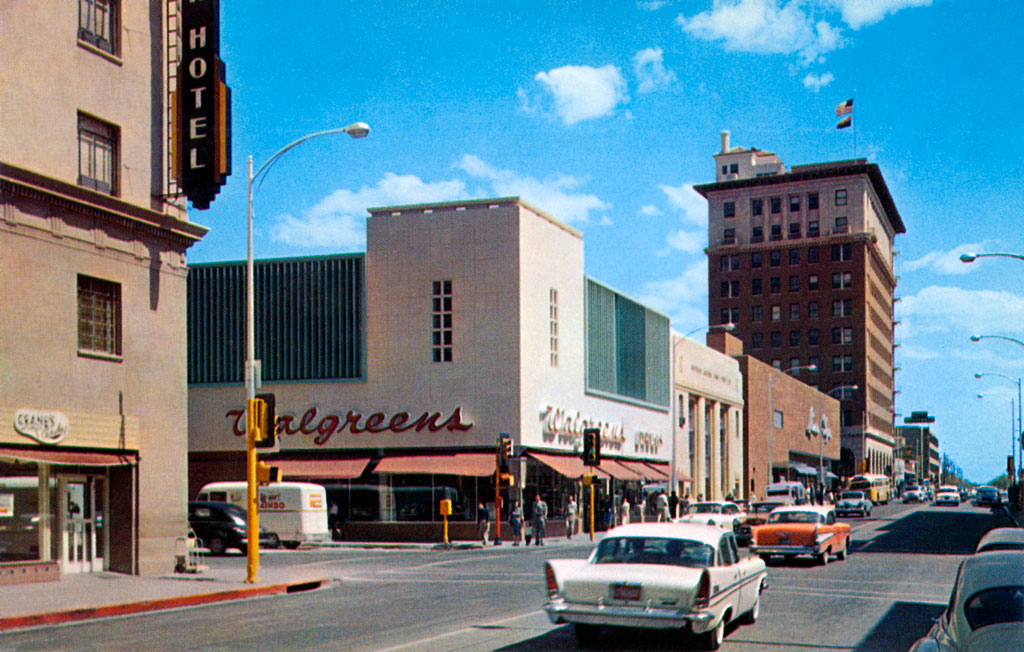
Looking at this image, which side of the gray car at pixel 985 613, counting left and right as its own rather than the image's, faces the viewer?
back

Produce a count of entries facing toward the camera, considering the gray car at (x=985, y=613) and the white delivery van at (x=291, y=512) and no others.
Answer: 0

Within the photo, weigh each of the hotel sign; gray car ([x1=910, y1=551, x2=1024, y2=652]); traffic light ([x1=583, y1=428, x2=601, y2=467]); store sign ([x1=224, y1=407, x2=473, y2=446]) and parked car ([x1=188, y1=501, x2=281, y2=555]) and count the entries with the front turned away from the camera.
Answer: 1

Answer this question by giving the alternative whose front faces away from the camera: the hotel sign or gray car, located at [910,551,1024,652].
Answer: the gray car

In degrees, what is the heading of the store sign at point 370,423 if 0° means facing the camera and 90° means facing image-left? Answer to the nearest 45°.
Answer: approximately 0°

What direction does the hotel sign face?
toward the camera

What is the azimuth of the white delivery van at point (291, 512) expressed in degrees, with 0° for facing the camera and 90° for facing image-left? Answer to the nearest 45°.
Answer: approximately 135°

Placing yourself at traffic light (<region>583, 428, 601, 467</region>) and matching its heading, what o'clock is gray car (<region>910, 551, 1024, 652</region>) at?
The gray car is roughly at 12 o'clock from the traffic light.

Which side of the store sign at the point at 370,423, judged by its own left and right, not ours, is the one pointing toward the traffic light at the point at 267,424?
front

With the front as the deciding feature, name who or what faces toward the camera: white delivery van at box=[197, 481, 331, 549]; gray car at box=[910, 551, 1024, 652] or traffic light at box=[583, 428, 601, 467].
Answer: the traffic light

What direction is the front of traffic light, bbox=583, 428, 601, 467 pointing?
toward the camera

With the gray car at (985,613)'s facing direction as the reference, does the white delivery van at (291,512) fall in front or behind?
in front
